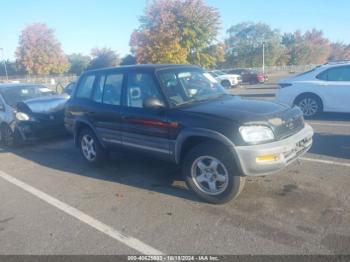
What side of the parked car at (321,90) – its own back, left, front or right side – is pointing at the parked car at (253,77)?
left

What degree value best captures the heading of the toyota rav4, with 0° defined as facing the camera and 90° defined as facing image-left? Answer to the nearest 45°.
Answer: approximately 315°

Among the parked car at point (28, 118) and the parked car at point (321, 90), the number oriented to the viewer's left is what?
0

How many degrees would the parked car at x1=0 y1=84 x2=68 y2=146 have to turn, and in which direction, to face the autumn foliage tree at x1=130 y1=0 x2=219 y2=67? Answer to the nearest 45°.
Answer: approximately 90° to its left

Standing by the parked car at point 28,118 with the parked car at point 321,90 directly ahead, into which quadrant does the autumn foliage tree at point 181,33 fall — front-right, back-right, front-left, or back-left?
front-left

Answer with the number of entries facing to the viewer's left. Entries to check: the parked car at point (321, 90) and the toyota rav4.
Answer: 0

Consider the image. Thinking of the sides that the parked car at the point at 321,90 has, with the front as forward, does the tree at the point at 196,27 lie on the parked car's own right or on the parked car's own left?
on the parked car's own left

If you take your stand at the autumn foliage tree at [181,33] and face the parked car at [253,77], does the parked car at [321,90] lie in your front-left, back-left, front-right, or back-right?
front-right

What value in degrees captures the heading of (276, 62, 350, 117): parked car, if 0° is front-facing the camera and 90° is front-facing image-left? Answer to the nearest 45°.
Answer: approximately 270°

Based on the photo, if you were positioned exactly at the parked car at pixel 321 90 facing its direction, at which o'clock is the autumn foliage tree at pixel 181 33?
The autumn foliage tree is roughly at 8 o'clock from the parked car.

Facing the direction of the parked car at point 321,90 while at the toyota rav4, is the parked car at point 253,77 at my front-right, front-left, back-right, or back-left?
front-left

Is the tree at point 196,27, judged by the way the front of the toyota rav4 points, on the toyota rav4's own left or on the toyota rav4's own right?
on the toyota rav4's own left

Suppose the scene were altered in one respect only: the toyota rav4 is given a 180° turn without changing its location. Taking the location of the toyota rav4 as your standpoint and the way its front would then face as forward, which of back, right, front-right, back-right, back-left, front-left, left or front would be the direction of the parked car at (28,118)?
front

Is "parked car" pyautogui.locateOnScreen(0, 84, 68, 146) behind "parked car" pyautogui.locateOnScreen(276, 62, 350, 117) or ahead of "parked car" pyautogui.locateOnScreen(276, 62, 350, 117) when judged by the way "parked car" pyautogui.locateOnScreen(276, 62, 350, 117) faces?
behind

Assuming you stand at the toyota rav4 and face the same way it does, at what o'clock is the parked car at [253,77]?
The parked car is roughly at 8 o'clock from the toyota rav4.
